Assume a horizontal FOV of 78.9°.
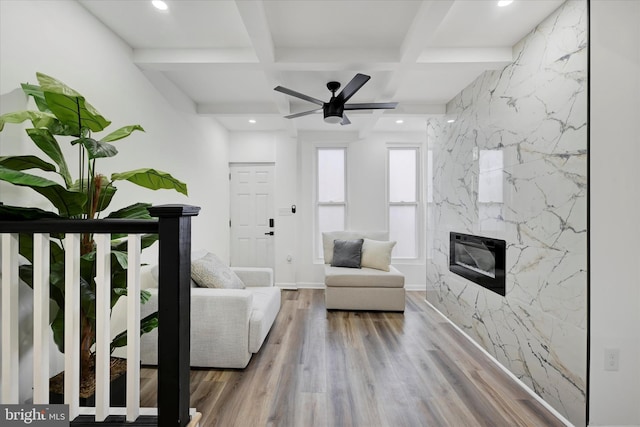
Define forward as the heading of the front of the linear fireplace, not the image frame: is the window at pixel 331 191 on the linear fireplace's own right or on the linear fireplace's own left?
on the linear fireplace's own right

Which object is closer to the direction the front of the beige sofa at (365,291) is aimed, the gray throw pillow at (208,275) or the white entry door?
the gray throw pillow

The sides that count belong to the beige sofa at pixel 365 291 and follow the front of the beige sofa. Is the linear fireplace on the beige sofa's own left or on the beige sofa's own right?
on the beige sofa's own left

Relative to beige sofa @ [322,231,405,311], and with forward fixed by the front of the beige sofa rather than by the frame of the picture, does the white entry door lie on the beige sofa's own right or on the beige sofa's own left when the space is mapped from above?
on the beige sofa's own right

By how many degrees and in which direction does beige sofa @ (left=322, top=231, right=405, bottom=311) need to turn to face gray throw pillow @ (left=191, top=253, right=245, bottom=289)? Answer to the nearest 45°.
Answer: approximately 45° to its right

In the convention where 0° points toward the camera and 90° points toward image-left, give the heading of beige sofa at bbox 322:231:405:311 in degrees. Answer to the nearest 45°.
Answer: approximately 0°

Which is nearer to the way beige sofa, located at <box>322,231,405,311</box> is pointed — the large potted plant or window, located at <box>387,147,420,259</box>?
the large potted plant

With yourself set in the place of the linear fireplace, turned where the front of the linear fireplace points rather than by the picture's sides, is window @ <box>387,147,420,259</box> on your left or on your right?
on your right
